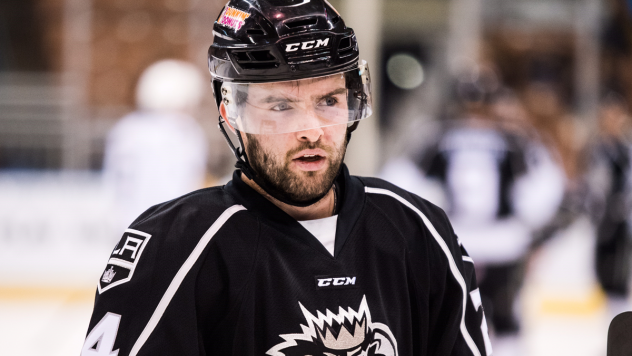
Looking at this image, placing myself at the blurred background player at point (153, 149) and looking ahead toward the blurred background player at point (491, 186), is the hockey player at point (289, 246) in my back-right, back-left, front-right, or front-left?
front-right

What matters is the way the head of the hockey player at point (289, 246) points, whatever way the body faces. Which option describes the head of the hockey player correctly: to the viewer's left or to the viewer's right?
to the viewer's right

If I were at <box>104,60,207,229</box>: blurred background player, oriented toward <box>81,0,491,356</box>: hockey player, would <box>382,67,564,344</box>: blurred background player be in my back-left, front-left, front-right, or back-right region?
front-left

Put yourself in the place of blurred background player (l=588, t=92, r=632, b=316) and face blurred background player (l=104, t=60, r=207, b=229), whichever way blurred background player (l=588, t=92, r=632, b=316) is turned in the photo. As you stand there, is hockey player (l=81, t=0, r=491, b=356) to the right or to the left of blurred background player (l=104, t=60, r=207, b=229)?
left
